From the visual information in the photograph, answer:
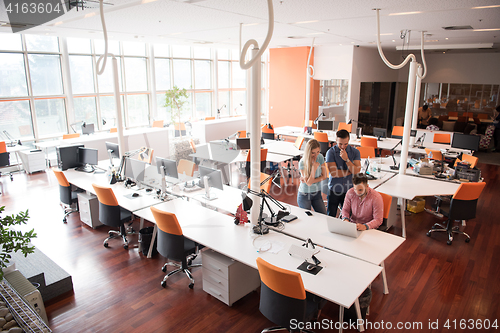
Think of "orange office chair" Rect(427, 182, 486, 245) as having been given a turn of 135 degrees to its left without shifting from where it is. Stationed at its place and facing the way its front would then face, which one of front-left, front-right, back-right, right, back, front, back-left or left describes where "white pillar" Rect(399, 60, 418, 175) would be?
back-right

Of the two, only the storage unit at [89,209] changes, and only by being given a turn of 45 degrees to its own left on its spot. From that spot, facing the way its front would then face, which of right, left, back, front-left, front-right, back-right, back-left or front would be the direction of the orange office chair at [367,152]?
left

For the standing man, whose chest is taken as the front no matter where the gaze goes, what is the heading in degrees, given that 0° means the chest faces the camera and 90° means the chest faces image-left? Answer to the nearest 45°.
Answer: approximately 0°

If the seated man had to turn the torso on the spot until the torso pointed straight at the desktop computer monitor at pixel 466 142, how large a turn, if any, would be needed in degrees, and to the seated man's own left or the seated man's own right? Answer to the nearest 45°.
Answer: approximately 180°

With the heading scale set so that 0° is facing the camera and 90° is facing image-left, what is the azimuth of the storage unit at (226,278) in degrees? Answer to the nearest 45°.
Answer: approximately 45°

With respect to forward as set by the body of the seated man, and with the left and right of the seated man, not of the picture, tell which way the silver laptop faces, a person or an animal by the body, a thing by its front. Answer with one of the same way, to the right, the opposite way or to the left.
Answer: the opposite way

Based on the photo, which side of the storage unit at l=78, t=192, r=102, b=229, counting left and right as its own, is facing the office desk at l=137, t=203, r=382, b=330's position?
left

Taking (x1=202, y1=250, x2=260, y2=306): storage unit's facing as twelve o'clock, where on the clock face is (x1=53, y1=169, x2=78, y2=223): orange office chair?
The orange office chair is roughly at 3 o'clock from the storage unit.

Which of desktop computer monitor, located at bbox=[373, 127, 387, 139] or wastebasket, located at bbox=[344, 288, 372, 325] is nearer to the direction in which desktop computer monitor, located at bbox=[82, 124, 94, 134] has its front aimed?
the wastebasket

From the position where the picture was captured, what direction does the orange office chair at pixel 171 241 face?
facing away from the viewer and to the right of the viewer

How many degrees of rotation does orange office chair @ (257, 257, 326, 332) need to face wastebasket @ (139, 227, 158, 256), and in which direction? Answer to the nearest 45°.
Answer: approximately 90° to its left

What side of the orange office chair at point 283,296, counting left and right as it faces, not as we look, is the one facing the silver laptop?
front

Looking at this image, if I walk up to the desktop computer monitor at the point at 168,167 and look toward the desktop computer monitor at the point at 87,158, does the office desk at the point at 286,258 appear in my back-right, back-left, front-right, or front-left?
back-left

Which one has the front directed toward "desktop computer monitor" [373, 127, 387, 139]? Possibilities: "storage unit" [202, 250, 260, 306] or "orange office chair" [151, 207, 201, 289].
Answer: the orange office chair
